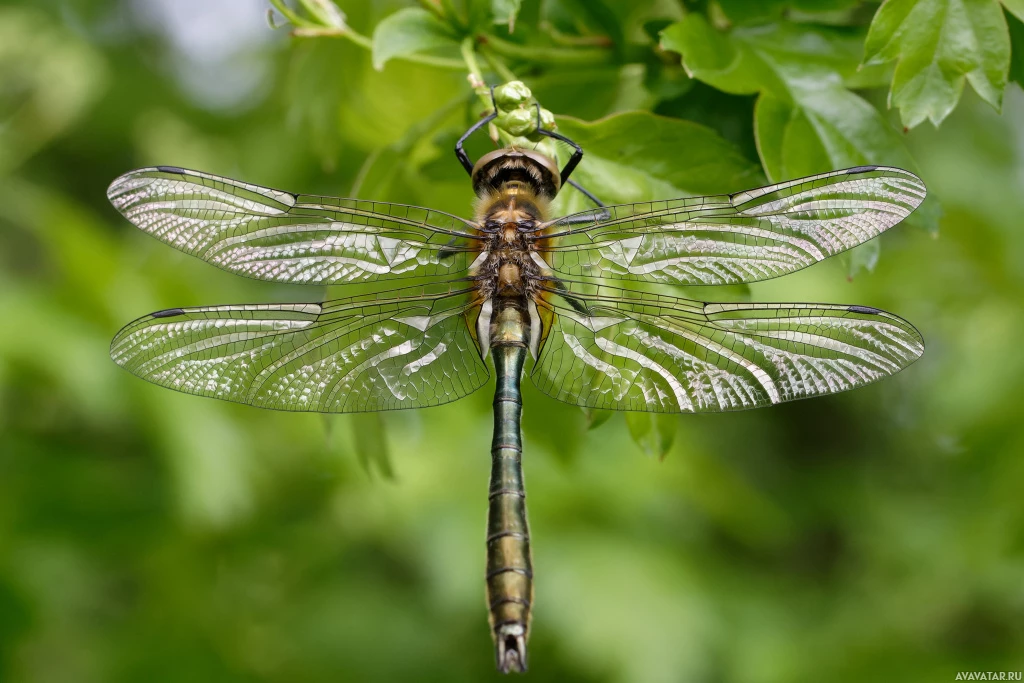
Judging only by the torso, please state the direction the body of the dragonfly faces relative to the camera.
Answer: away from the camera
